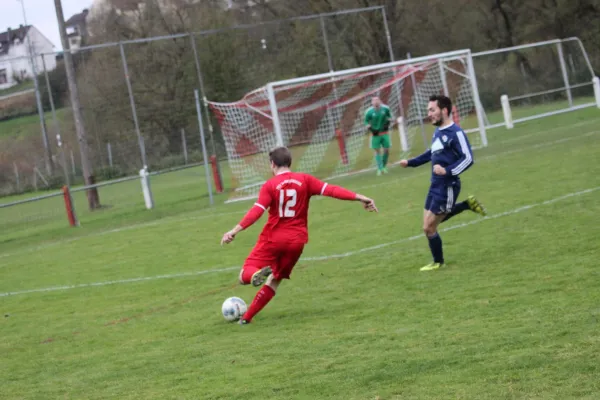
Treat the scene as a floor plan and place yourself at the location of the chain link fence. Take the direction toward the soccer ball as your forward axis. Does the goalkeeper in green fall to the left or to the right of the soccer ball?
left

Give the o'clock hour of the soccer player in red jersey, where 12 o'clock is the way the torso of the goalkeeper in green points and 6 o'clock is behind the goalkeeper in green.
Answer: The soccer player in red jersey is roughly at 12 o'clock from the goalkeeper in green.

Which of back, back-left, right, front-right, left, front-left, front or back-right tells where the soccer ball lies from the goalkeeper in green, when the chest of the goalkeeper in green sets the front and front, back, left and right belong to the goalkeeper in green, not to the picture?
front

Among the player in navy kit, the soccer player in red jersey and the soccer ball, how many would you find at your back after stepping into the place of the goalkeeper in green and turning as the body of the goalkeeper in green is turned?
0

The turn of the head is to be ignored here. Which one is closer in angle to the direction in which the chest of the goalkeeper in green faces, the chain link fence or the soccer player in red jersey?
the soccer player in red jersey

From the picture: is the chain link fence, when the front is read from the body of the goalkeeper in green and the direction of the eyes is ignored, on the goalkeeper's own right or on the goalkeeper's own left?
on the goalkeeper's own right

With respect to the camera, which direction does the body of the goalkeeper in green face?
toward the camera

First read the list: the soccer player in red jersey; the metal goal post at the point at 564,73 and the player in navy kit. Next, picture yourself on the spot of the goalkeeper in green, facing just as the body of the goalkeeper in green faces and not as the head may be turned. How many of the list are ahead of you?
2

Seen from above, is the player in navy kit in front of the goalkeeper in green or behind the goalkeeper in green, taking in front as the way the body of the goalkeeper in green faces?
in front

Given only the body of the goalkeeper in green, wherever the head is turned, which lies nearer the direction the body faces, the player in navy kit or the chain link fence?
the player in navy kit

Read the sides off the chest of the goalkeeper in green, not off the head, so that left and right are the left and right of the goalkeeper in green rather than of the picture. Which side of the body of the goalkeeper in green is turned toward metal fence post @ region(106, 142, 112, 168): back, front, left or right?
right

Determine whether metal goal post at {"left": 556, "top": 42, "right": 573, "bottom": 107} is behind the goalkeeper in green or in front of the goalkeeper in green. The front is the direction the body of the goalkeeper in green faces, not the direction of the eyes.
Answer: behind

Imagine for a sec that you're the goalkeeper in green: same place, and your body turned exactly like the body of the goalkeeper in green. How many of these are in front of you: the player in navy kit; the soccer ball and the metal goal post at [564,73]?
2
